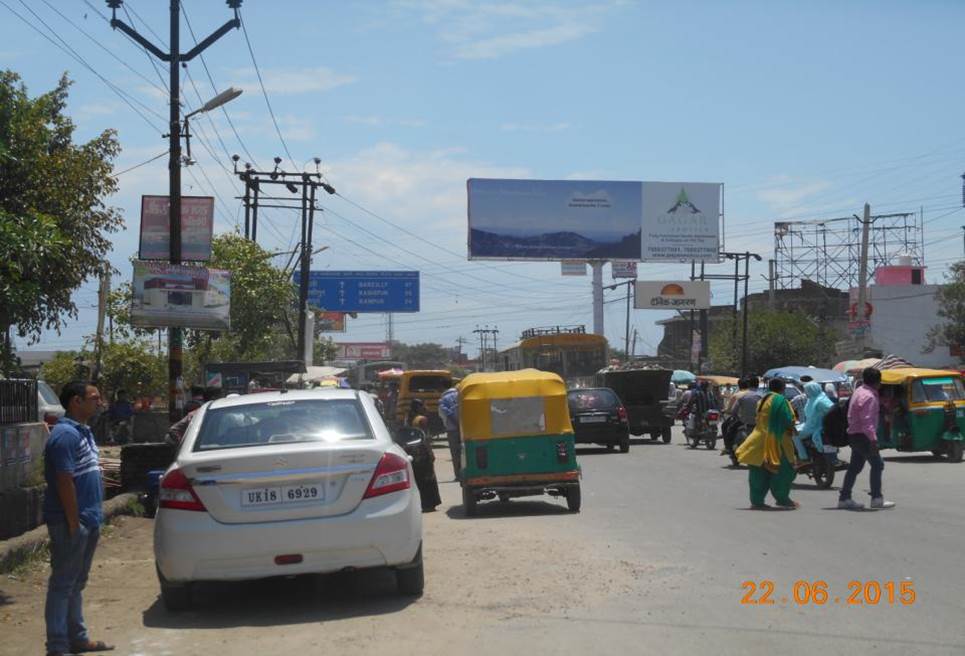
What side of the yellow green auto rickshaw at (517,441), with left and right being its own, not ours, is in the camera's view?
back

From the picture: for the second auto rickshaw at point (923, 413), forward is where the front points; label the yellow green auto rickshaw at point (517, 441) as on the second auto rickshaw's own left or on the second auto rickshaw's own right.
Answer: on the second auto rickshaw's own right

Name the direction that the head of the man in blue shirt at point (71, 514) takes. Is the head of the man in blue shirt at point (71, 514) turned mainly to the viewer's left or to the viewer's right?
to the viewer's right

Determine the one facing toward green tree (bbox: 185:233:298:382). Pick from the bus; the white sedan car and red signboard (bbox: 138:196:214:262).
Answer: the white sedan car

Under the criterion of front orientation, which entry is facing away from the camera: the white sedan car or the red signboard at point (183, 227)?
the white sedan car

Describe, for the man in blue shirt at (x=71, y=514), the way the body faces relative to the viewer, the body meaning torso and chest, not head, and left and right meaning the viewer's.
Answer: facing to the right of the viewer

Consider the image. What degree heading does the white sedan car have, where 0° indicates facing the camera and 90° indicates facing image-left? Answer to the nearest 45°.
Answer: approximately 180°
